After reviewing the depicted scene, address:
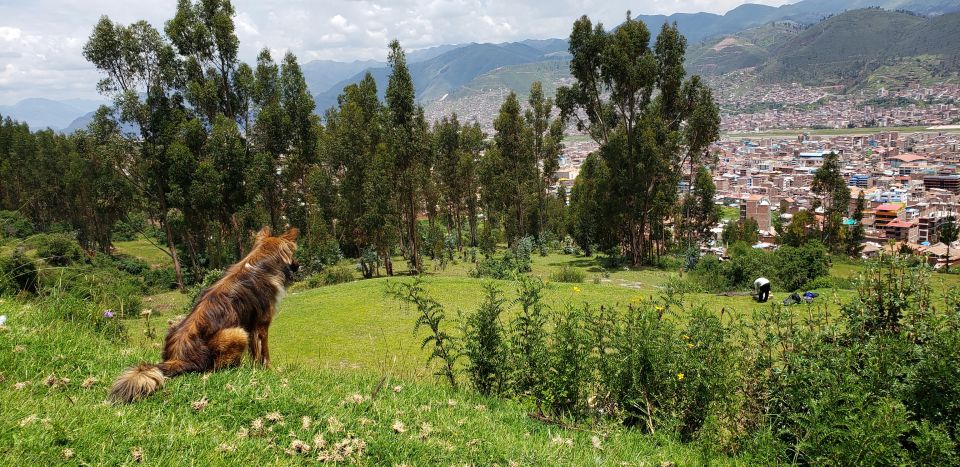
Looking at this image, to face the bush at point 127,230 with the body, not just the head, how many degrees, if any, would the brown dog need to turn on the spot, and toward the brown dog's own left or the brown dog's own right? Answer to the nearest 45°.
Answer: approximately 45° to the brown dog's own left

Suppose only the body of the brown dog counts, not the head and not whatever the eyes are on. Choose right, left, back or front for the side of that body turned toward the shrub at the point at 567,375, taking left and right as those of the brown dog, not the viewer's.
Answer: right

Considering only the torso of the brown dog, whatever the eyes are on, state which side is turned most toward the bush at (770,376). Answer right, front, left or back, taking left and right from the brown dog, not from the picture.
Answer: front

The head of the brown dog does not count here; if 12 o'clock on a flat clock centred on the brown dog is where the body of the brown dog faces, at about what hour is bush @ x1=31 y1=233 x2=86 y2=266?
The bush is roughly at 10 o'clock from the brown dog.

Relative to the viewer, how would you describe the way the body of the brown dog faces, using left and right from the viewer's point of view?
facing away from the viewer and to the right of the viewer
